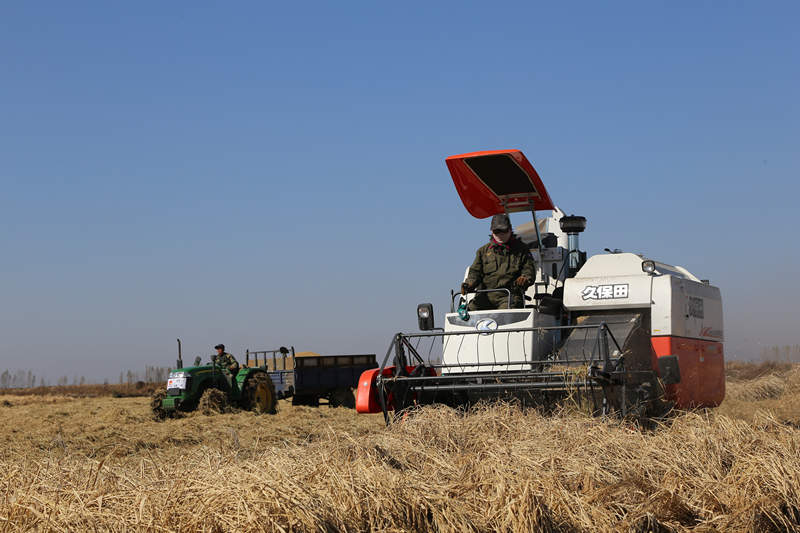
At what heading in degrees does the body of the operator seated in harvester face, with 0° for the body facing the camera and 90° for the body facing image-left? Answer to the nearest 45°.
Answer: approximately 0°

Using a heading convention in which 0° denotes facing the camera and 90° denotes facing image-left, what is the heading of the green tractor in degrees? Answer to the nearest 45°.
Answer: approximately 45°

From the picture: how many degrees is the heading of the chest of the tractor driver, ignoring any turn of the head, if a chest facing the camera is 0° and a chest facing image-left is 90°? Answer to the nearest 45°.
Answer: approximately 45°

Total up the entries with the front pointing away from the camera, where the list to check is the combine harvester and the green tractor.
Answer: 0

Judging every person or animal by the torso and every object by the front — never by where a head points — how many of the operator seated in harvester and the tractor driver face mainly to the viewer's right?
0
